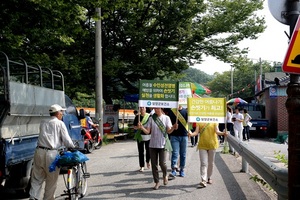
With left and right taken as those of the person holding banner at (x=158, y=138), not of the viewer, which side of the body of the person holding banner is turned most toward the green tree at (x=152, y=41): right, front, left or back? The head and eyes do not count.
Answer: back

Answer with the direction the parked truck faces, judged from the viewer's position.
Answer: facing away from the viewer and to the right of the viewer

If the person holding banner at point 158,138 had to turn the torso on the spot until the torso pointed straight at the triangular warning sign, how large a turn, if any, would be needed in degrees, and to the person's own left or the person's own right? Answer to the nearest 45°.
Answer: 0° — they already face it

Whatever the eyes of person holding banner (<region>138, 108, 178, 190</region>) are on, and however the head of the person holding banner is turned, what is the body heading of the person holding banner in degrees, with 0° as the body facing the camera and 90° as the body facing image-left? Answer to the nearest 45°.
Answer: approximately 0°

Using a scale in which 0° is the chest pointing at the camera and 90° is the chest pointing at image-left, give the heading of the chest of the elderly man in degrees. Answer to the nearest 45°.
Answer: approximately 225°

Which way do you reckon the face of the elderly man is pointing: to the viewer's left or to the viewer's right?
to the viewer's right

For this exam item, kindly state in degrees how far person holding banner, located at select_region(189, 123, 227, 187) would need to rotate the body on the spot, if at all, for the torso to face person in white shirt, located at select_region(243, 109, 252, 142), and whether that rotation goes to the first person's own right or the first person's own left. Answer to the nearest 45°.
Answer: approximately 180°

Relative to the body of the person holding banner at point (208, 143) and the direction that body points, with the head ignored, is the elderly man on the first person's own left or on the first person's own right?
on the first person's own right
